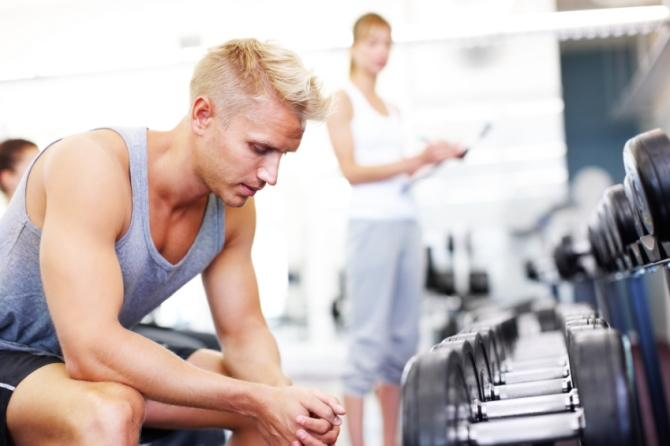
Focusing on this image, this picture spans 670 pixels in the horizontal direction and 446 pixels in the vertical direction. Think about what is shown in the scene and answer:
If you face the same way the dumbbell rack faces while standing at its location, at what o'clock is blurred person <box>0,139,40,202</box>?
The blurred person is roughly at 12 o'clock from the dumbbell rack.

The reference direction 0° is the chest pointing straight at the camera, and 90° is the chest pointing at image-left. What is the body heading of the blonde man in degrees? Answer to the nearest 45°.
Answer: approximately 315°

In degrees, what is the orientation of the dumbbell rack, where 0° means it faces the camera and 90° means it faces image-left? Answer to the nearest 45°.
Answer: approximately 90°

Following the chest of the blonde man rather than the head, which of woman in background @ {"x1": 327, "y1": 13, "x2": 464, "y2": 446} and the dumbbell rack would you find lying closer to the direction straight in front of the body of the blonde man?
the dumbbell rack

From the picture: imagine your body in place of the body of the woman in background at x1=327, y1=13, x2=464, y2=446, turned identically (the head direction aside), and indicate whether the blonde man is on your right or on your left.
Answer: on your right

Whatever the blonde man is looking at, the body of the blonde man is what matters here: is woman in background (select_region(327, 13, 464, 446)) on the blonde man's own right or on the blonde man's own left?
on the blonde man's own left

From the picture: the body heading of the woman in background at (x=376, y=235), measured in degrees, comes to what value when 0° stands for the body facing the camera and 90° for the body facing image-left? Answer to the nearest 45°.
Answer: approximately 315°

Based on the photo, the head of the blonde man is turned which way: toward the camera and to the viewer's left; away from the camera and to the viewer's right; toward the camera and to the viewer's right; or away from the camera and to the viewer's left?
toward the camera and to the viewer's right
